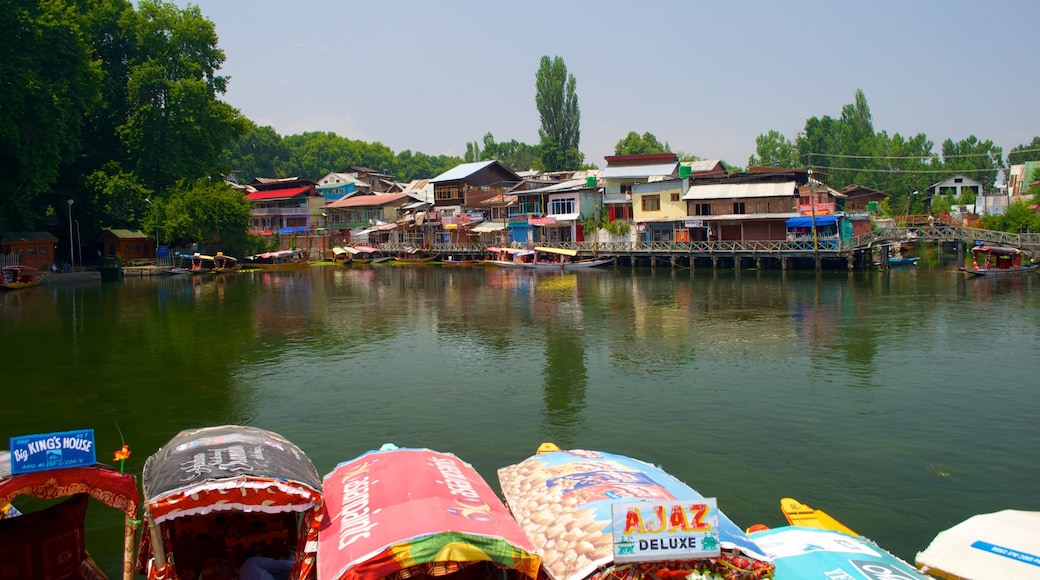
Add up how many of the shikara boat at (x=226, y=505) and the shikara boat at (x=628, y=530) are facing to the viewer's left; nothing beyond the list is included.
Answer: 0

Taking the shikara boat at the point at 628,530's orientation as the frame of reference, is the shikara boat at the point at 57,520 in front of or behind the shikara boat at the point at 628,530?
behind
